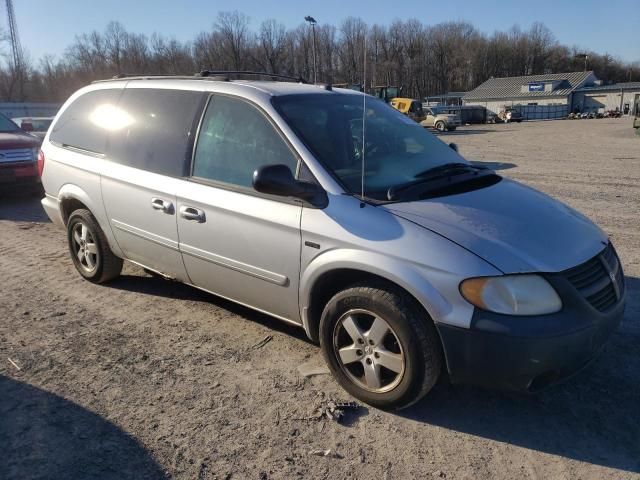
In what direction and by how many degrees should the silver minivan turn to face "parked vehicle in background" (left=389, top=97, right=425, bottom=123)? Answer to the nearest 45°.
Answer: approximately 135° to its left

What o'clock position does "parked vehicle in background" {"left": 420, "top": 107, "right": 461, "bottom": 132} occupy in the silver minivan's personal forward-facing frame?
The parked vehicle in background is roughly at 8 o'clock from the silver minivan.

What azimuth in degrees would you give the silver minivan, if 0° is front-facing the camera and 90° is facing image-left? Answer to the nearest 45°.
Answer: approximately 315°

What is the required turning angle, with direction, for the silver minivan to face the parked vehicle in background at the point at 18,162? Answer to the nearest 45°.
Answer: approximately 180°

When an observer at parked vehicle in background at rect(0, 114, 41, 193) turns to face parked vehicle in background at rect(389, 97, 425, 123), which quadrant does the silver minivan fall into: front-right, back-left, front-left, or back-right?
back-right

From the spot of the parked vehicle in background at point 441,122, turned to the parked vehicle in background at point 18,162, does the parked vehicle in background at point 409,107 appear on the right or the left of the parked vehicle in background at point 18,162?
right
